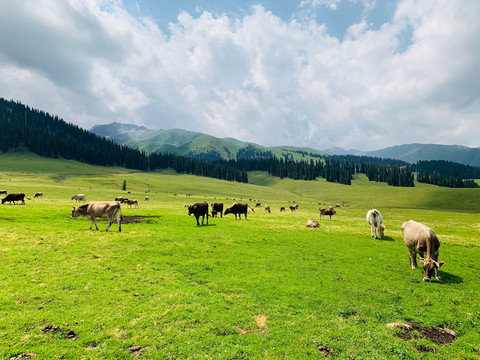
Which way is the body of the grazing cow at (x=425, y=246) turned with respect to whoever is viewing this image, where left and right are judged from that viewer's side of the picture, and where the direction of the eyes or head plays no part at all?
facing the viewer and to the right of the viewer

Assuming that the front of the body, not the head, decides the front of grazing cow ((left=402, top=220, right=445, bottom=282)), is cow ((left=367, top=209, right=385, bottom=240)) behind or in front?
behind
